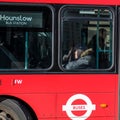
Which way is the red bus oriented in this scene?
to the viewer's left

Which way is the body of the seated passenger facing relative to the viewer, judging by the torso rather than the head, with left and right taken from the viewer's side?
facing to the left of the viewer
